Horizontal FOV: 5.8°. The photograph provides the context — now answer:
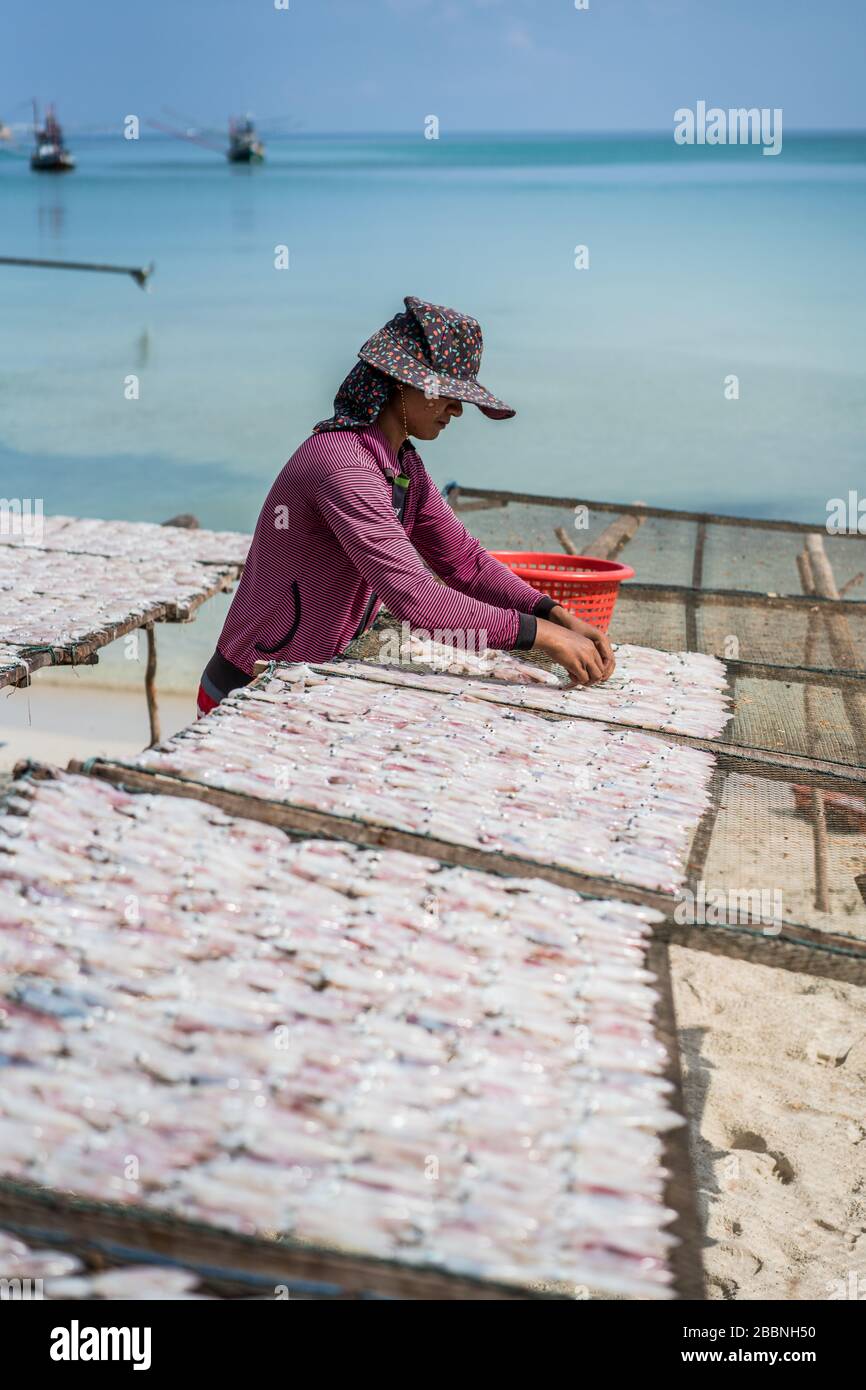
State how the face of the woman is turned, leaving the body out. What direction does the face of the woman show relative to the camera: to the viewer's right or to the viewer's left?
to the viewer's right

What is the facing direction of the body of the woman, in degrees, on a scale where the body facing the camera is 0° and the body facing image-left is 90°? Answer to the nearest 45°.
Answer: approximately 270°
